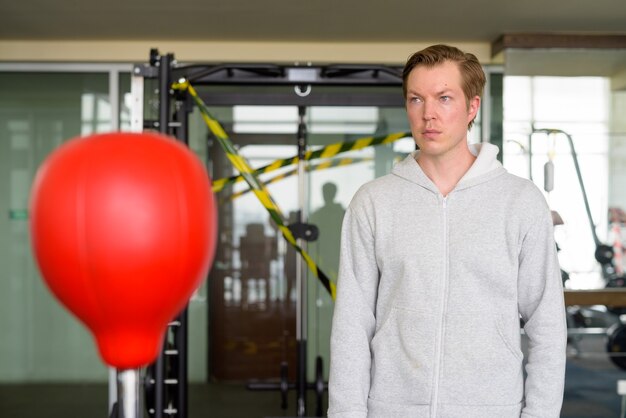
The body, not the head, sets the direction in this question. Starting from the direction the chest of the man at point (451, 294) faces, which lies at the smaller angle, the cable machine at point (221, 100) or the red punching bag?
the red punching bag

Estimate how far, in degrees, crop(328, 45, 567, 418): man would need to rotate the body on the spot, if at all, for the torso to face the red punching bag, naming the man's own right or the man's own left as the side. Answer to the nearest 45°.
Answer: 0° — they already face it

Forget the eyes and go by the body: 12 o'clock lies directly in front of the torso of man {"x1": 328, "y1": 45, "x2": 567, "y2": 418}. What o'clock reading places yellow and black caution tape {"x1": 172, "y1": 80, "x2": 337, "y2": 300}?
The yellow and black caution tape is roughly at 5 o'clock from the man.

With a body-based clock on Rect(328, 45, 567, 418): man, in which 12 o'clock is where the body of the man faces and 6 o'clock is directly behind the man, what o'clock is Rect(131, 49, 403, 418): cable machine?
The cable machine is roughly at 5 o'clock from the man.

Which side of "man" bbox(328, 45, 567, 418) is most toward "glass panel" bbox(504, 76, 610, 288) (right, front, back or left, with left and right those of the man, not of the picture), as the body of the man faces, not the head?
back

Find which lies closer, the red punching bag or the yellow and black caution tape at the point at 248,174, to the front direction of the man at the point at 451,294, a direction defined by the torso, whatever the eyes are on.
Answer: the red punching bag

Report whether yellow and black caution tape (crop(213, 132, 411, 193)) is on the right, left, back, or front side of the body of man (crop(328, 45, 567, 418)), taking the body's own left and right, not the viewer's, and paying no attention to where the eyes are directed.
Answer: back

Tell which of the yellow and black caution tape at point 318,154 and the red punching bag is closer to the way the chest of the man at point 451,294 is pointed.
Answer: the red punching bag

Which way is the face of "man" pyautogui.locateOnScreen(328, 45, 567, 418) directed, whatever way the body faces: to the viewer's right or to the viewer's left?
to the viewer's left

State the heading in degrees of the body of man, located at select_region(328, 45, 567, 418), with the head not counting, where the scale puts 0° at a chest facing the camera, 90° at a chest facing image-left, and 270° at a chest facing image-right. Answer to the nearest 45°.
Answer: approximately 0°
